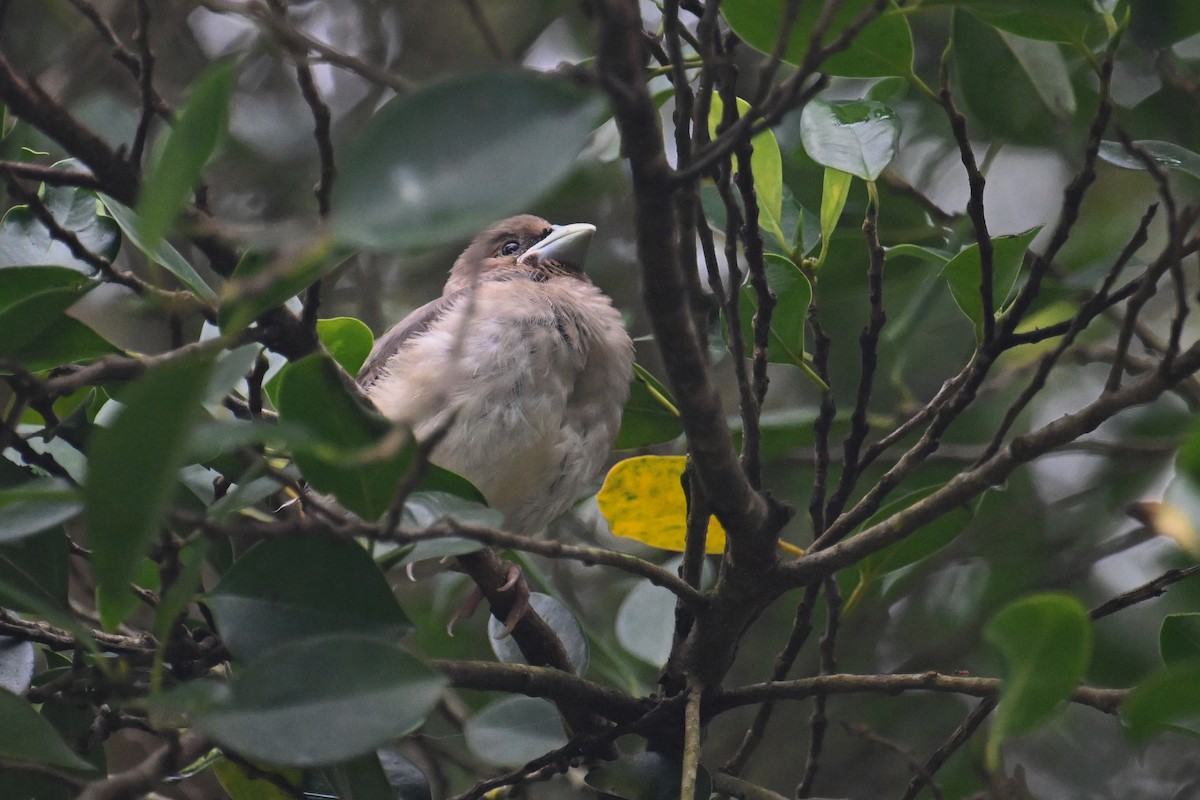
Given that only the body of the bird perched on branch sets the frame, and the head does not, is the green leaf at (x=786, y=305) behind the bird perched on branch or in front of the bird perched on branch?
in front

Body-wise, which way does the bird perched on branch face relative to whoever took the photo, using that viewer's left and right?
facing the viewer and to the right of the viewer

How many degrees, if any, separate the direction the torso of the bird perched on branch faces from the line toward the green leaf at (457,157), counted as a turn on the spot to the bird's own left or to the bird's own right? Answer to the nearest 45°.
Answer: approximately 45° to the bird's own right

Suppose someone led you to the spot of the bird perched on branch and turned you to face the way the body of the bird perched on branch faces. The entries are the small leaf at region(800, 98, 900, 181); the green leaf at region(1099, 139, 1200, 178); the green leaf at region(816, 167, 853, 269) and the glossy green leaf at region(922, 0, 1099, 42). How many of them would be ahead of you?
4

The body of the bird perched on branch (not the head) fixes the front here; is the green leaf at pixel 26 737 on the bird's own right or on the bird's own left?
on the bird's own right

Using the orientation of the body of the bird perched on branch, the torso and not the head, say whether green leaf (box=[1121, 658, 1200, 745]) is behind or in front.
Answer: in front

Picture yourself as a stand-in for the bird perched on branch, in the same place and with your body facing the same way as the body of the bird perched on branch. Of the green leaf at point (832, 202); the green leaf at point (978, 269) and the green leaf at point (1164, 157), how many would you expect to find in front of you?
3

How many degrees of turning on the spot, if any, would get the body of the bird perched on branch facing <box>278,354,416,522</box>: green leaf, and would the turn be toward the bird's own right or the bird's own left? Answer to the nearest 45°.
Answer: approximately 45° to the bird's own right
